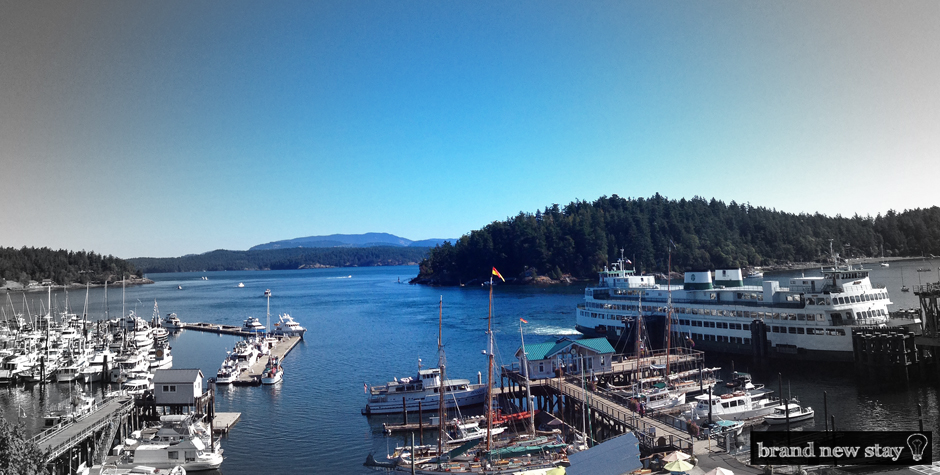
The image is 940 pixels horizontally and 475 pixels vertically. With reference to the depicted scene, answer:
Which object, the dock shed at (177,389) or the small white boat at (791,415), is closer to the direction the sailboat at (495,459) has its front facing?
the dock shed

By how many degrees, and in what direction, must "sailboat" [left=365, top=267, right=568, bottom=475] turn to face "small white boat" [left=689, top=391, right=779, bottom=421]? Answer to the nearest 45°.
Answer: approximately 135° to its right

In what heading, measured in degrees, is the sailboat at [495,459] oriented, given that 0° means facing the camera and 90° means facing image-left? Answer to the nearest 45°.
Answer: approximately 90°

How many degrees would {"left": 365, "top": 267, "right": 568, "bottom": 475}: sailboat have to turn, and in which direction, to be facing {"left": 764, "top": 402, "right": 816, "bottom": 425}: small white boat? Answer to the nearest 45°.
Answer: approximately 180°

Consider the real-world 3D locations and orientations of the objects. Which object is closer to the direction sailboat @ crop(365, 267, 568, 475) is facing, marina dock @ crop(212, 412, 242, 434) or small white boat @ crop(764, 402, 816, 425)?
the marina dock
